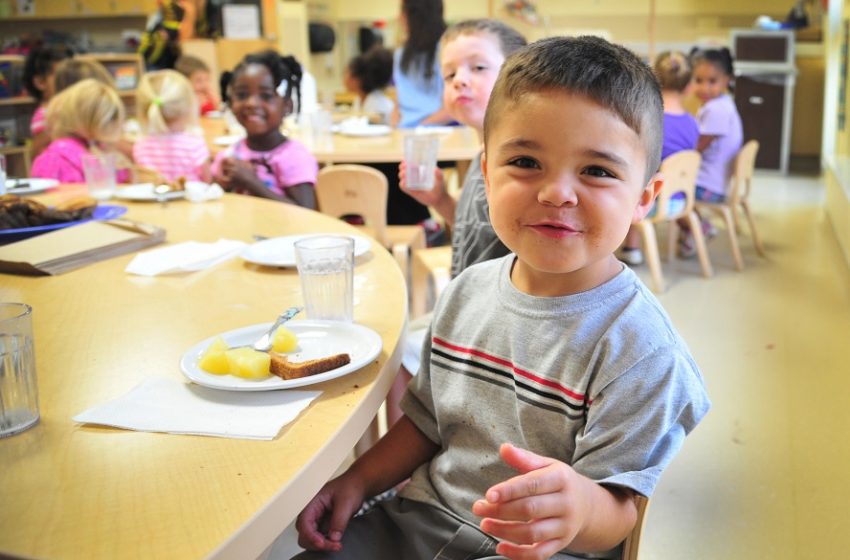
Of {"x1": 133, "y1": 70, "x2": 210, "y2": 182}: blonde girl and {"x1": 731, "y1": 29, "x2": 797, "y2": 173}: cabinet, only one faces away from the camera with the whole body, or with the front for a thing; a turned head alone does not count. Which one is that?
the blonde girl

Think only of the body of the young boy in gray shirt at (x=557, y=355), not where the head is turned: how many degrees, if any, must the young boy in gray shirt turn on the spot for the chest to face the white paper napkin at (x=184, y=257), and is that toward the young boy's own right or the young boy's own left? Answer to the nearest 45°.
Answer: approximately 90° to the young boy's own right

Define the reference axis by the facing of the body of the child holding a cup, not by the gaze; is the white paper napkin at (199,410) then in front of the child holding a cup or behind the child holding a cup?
in front

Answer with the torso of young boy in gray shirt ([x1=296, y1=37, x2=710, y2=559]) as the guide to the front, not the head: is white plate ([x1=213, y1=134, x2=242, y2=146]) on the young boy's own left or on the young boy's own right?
on the young boy's own right

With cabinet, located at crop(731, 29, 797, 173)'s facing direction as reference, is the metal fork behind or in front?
in front

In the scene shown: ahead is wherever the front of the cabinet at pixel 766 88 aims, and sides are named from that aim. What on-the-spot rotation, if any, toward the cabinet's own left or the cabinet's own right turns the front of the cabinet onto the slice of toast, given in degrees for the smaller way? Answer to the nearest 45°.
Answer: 0° — it already faces it

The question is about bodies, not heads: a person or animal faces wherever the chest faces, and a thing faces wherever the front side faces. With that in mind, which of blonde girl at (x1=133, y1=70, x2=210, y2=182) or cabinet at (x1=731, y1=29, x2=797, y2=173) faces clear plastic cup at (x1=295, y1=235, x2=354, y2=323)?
the cabinet

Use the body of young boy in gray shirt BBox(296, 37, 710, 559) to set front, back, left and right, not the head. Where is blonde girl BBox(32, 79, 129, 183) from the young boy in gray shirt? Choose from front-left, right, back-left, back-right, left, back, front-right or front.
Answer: right

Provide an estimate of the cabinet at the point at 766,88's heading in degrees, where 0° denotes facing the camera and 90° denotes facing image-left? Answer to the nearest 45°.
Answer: approximately 0°

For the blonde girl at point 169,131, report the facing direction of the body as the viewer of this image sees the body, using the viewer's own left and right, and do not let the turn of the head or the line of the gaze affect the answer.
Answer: facing away from the viewer
